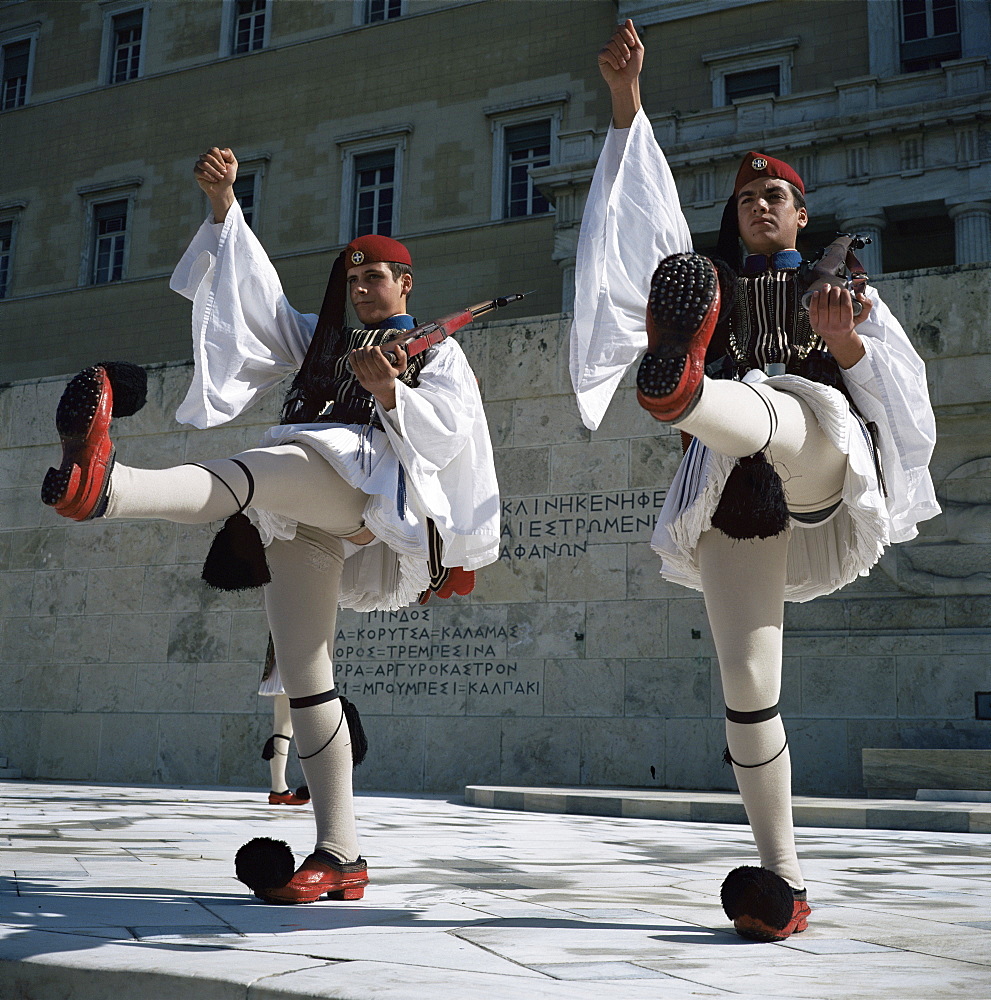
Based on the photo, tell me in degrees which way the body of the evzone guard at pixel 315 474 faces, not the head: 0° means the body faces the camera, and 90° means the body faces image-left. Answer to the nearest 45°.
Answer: approximately 45°

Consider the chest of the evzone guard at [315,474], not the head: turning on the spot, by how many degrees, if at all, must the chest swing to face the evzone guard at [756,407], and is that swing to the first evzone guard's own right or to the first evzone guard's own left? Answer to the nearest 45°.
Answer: approximately 90° to the first evzone guard's own left
